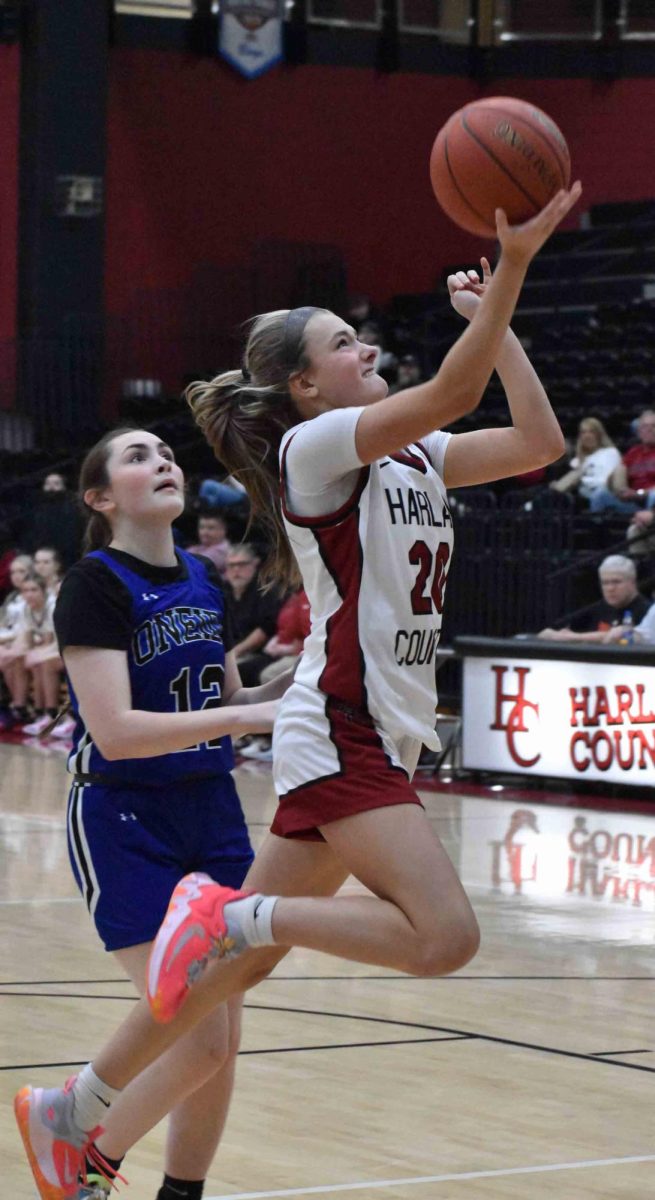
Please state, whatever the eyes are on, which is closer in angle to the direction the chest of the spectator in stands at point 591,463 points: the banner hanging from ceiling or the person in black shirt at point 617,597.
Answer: the person in black shirt

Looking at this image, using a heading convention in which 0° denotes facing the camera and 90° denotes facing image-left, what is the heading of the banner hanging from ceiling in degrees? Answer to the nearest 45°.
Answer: approximately 0°

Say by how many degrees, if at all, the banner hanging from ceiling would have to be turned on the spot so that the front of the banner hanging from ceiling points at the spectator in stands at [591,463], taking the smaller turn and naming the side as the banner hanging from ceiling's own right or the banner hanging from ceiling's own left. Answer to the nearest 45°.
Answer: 0° — it already faces them

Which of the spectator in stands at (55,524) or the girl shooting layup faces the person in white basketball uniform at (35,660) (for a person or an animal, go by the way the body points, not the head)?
the spectator in stands at (55,524)

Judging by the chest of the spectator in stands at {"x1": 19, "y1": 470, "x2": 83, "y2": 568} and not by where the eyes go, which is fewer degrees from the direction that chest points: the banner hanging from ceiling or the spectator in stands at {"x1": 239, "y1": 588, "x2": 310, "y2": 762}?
the spectator in stands

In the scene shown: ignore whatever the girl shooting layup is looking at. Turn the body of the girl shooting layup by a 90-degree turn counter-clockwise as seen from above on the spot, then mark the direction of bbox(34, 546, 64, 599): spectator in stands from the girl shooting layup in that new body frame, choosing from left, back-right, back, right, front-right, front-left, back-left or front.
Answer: front-left

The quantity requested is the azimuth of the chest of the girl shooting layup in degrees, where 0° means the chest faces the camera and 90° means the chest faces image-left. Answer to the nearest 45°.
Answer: approximately 315°

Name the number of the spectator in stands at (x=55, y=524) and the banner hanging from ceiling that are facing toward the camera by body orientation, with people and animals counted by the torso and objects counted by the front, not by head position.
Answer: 2

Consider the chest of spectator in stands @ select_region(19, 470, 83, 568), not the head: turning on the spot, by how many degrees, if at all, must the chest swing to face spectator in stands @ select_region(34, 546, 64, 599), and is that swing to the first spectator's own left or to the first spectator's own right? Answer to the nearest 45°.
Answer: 0° — they already face them

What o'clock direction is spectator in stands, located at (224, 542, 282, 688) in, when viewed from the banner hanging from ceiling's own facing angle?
The spectator in stands is roughly at 12 o'clock from the banner hanging from ceiling.

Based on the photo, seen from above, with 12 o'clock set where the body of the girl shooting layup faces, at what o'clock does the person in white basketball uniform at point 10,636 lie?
The person in white basketball uniform is roughly at 7 o'clock from the girl shooting layup.

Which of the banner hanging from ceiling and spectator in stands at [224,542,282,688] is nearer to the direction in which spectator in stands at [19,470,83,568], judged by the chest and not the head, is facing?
the spectator in stands
